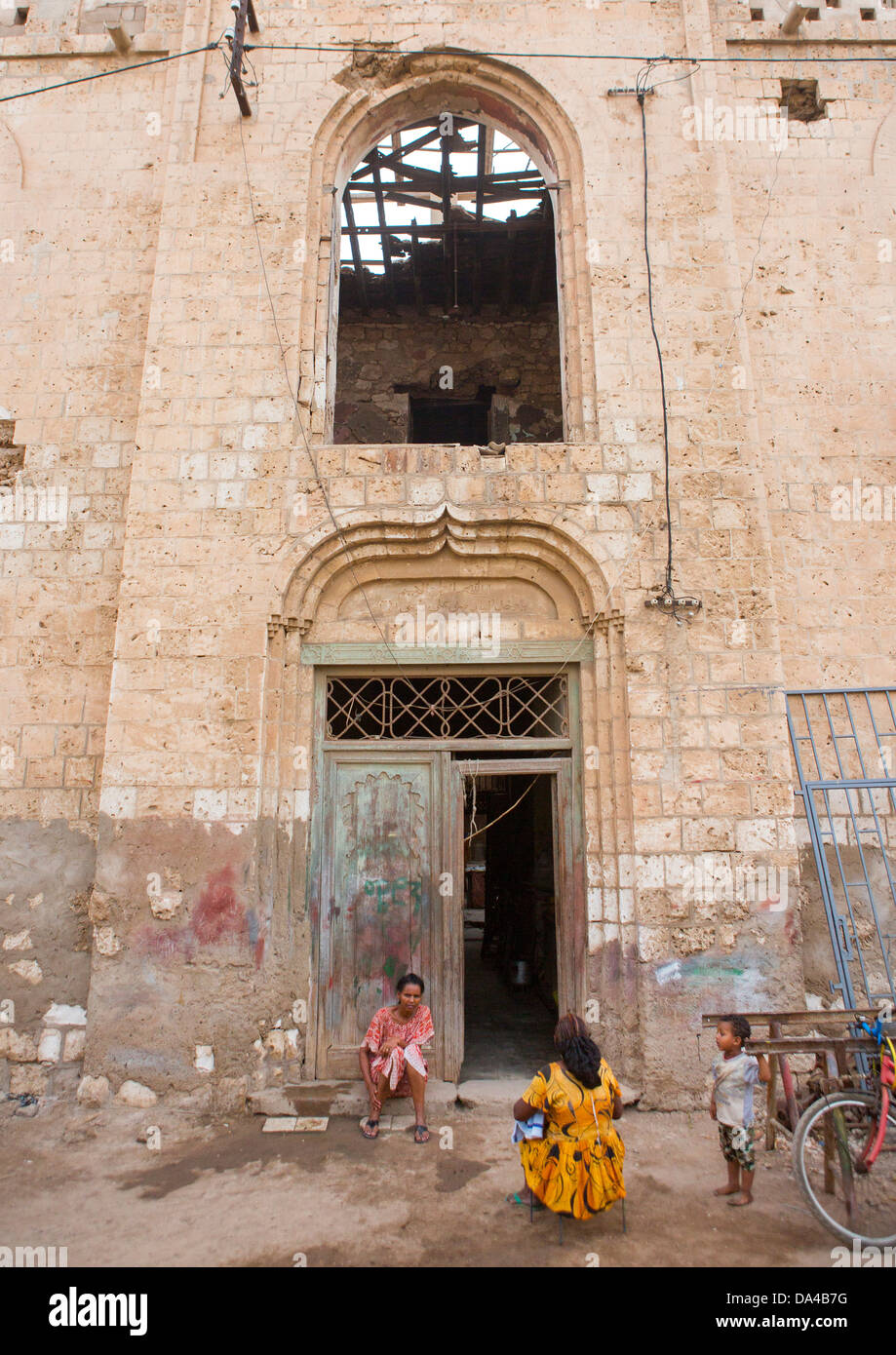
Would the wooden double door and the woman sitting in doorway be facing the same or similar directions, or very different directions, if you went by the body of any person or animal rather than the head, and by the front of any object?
same or similar directions

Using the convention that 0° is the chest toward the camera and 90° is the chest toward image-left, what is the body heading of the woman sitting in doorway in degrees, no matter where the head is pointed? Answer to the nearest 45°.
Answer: approximately 0°

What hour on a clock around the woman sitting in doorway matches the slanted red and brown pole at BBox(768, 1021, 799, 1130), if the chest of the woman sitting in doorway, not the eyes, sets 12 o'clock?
The slanted red and brown pole is roughly at 10 o'clock from the woman sitting in doorway.

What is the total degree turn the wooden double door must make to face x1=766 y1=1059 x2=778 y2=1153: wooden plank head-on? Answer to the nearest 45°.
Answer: approximately 45° to its left

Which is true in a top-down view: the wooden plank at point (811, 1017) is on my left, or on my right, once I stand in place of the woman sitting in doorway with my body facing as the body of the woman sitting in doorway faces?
on my left

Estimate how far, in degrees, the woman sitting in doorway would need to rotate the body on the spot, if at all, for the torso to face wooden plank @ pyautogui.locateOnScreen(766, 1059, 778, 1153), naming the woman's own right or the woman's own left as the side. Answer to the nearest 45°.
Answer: approximately 45° to the woman's own left

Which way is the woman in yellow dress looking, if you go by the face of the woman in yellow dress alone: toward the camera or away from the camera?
away from the camera

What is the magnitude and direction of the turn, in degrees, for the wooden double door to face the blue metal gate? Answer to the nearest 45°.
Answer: approximately 90° to its left

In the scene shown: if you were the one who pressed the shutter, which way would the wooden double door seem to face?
facing the viewer

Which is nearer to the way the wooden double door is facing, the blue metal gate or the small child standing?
the small child standing
